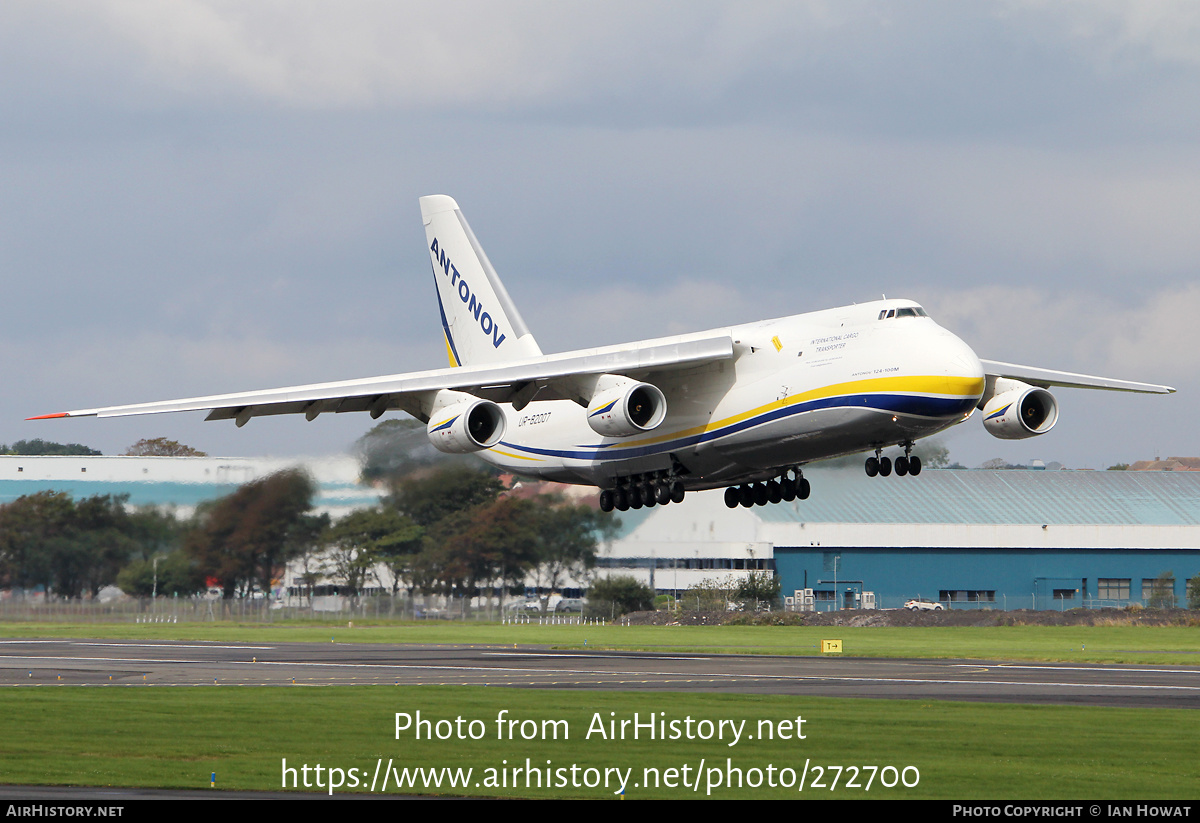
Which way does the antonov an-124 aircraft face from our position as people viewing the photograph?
facing the viewer and to the right of the viewer

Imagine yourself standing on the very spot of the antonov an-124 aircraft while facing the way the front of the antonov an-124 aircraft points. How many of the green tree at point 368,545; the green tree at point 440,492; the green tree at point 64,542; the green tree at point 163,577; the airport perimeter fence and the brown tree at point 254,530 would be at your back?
6

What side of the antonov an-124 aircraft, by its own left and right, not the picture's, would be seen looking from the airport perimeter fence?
back

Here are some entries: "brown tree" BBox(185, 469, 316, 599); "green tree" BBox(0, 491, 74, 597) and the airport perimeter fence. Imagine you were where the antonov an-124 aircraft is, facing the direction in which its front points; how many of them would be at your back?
3

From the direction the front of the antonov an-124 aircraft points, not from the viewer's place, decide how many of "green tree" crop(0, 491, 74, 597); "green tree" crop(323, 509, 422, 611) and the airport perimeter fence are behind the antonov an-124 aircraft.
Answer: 3

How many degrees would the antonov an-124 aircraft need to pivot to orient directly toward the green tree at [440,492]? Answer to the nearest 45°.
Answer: approximately 180°

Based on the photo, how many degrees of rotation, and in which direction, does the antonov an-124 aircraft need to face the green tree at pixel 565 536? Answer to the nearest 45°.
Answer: approximately 135° to its left

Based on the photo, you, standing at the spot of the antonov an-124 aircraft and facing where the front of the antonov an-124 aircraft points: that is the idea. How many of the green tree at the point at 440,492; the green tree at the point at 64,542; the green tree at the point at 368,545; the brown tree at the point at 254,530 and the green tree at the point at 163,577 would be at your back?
5

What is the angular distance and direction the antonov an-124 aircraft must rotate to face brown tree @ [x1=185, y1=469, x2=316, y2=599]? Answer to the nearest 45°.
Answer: approximately 180°

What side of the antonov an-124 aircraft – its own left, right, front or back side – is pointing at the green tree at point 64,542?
back
